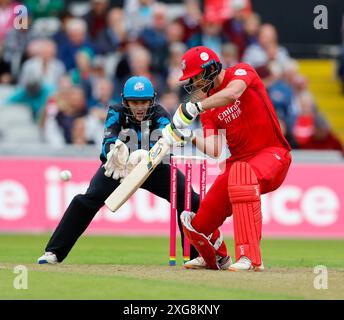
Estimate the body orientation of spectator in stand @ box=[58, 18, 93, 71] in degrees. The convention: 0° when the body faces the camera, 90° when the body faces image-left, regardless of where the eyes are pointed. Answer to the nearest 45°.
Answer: approximately 0°

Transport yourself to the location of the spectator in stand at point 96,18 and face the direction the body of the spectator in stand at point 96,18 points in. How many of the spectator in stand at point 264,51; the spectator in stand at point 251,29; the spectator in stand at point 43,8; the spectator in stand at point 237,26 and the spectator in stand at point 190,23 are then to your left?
4

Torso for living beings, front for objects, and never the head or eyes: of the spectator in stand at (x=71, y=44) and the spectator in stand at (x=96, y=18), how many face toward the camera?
2

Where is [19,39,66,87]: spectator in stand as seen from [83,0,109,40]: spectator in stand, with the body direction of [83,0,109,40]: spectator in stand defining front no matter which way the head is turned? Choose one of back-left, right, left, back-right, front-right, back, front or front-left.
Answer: front-right

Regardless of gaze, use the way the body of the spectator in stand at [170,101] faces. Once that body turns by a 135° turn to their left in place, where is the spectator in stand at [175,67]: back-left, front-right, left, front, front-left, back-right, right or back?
front-left
